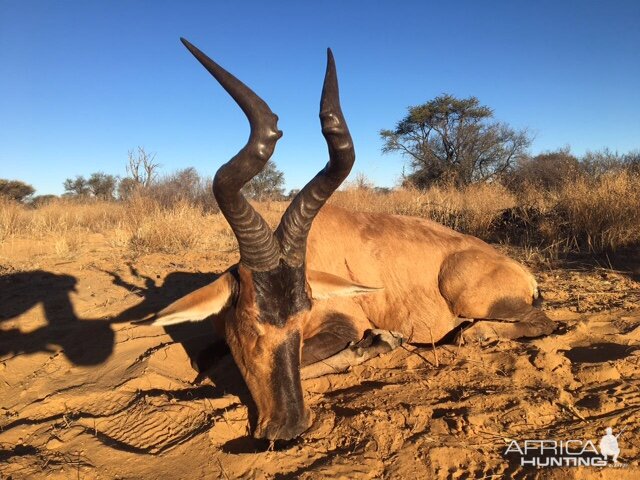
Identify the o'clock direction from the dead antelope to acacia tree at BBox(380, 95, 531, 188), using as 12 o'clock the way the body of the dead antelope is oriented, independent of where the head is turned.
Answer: The acacia tree is roughly at 5 o'clock from the dead antelope.

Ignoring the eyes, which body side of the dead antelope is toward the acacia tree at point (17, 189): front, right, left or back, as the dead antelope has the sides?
right

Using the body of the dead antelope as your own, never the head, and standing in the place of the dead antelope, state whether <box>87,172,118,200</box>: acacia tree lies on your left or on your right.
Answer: on your right

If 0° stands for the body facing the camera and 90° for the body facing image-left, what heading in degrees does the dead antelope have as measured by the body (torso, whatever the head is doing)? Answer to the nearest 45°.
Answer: approximately 45°

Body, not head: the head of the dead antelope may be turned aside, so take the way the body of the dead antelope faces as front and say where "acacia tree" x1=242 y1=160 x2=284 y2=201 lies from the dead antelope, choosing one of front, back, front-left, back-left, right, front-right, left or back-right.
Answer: back-right
